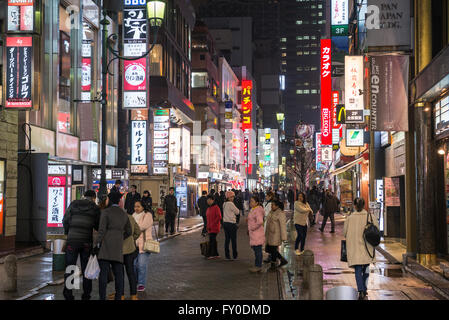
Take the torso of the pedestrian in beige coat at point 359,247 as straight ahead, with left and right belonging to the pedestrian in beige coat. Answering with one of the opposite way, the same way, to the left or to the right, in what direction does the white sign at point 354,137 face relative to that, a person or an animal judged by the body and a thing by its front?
the opposite way

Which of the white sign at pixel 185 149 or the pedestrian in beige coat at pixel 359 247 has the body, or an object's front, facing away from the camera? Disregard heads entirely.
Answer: the pedestrian in beige coat

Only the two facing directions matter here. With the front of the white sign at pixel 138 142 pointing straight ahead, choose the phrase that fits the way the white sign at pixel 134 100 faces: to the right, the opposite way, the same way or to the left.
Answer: the same way

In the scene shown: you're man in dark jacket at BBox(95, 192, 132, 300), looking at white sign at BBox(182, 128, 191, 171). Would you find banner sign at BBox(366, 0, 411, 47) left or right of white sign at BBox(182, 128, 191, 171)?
right

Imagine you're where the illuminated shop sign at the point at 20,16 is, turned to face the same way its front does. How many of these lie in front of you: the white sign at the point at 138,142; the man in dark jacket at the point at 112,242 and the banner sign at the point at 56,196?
1

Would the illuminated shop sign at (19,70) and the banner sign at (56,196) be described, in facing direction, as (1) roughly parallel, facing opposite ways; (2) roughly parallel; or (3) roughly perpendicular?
roughly parallel

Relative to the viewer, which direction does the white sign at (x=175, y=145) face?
toward the camera

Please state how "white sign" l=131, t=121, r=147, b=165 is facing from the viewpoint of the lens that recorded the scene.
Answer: facing the viewer

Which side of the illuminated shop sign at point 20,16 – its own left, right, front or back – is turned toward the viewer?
front

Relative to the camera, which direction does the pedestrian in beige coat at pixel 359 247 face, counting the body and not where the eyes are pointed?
away from the camera

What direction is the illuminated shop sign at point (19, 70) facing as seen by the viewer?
toward the camera
